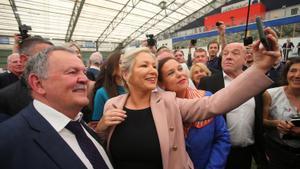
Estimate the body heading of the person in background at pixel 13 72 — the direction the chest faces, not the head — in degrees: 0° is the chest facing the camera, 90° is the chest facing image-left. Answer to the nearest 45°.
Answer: approximately 315°

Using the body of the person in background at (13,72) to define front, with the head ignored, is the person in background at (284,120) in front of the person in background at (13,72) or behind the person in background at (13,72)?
in front

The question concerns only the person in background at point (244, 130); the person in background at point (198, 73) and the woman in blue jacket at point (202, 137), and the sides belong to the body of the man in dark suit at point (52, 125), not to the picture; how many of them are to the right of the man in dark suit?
0

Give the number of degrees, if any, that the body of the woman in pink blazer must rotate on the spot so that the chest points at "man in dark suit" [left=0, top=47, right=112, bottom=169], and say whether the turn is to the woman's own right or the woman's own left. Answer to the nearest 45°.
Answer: approximately 45° to the woman's own right

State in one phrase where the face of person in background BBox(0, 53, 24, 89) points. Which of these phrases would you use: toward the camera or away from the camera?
toward the camera

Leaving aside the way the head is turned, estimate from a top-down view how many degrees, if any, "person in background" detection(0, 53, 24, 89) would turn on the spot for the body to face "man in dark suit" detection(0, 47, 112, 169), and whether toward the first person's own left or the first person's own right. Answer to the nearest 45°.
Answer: approximately 45° to the first person's own right

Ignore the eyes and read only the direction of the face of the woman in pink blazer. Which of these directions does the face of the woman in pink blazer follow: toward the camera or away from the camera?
toward the camera

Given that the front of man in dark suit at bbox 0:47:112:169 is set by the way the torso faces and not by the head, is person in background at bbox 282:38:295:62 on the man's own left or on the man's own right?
on the man's own left

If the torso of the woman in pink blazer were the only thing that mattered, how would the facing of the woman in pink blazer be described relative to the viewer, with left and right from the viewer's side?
facing the viewer

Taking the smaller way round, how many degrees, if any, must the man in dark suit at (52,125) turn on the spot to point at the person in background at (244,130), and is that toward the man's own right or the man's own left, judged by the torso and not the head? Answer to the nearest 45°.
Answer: approximately 45° to the man's own left

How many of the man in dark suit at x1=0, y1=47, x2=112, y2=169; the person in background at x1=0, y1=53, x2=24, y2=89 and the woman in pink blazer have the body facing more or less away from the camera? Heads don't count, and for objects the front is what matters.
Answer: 0

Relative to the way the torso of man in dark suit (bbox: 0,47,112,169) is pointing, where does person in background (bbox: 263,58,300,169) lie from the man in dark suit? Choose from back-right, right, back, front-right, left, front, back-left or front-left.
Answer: front-left

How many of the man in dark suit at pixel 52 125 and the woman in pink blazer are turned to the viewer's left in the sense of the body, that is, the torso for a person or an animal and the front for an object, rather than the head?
0

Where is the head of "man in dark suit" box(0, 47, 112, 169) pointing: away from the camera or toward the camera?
toward the camera
